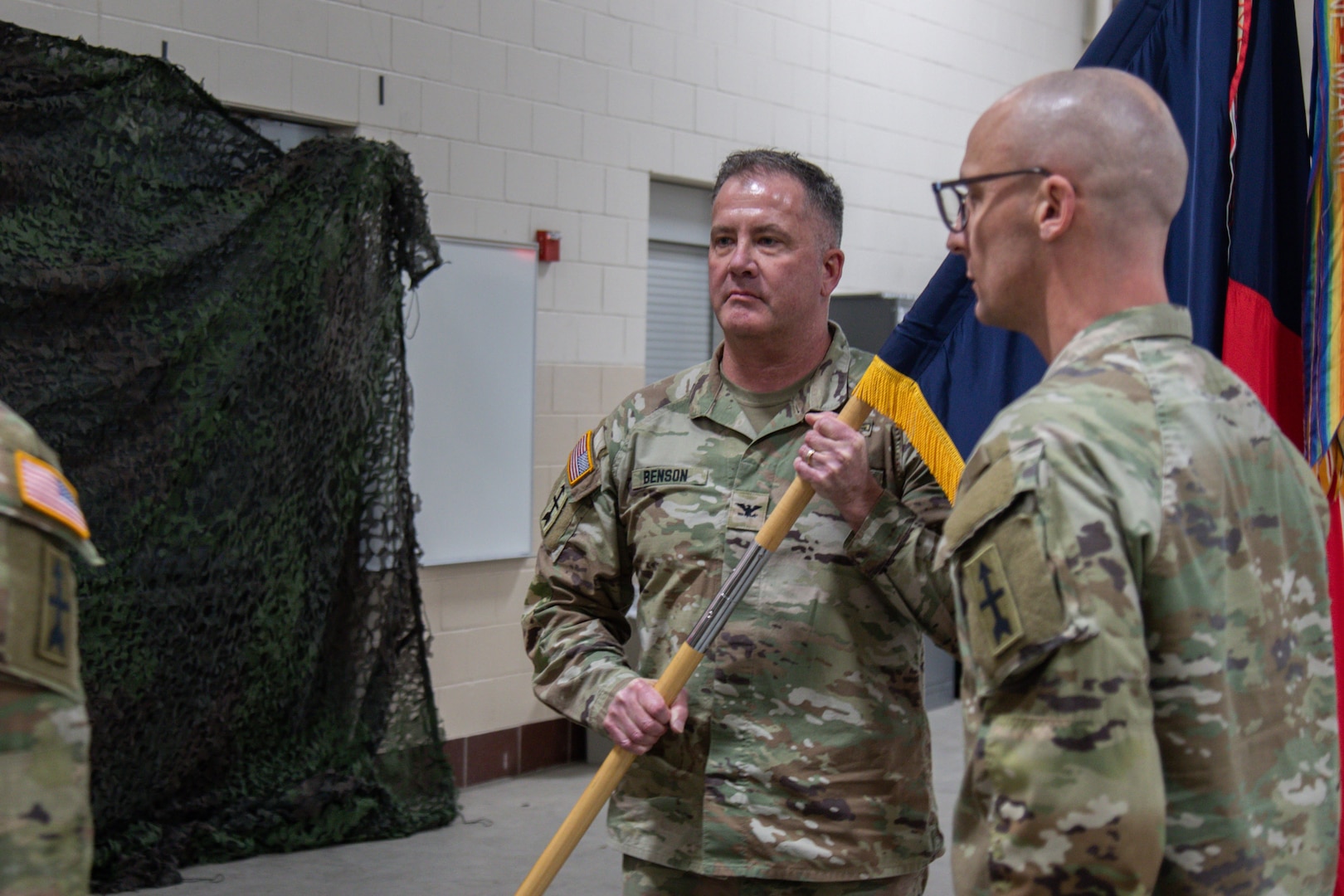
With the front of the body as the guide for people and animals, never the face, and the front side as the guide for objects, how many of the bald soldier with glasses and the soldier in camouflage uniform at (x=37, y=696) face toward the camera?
0

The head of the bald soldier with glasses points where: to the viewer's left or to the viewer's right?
to the viewer's left

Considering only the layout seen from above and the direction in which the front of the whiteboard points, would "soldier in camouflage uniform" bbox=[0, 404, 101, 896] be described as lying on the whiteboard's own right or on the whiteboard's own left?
on the whiteboard's own right

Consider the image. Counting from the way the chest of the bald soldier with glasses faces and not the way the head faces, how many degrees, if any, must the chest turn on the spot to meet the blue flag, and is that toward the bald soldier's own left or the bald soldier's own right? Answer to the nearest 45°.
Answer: approximately 45° to the bald soldier's own right

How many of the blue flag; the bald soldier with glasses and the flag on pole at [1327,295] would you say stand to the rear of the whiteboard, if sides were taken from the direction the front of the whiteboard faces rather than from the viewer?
0

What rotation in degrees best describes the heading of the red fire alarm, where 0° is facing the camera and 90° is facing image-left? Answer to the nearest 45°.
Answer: approximately 315°

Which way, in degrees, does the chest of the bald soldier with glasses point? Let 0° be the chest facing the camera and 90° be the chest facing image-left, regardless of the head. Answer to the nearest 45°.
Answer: approximately 135°

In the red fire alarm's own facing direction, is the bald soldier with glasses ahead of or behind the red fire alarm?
ahead

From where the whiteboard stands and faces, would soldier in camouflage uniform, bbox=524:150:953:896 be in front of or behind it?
in front

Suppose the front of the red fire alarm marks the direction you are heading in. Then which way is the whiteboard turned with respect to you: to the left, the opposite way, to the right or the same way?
the same way

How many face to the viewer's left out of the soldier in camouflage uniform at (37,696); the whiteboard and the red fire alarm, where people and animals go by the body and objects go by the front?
0

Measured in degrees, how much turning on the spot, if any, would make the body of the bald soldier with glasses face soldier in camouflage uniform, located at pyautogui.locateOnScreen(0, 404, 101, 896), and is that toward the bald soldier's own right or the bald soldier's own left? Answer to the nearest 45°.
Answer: approximately 45° to the bald soldier's own left

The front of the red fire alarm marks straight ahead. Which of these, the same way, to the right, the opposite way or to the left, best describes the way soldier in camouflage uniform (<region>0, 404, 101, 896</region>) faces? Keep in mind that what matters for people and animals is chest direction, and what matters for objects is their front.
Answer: to the left

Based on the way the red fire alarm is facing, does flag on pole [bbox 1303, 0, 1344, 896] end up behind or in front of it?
in front

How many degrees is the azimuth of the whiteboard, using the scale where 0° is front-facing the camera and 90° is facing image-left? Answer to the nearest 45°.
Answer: approximately 315°

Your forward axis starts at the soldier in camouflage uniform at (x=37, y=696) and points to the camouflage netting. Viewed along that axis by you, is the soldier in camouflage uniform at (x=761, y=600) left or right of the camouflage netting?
right
